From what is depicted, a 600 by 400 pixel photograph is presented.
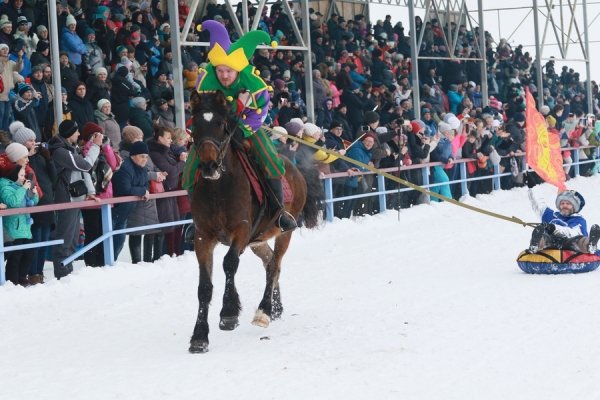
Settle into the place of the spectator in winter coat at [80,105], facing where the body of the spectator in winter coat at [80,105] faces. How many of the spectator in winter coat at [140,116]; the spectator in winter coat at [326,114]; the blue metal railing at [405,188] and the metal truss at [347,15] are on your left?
4

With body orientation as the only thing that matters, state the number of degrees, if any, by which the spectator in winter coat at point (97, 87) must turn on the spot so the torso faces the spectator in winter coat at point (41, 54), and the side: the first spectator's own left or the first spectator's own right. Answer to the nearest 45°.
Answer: approximately 180°

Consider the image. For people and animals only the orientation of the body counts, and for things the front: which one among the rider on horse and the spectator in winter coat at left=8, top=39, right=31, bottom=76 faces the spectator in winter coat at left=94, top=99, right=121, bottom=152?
the spectator in winter coat at left=8, top=39, right=31, bottom=76

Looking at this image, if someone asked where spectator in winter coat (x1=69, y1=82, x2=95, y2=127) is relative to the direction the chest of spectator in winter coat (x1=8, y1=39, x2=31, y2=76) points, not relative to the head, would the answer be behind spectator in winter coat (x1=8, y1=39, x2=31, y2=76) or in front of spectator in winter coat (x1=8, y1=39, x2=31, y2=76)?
in front

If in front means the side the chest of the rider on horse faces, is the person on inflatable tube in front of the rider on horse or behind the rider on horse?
behind

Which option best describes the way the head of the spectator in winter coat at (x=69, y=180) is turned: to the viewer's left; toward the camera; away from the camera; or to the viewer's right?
to the viewer's right

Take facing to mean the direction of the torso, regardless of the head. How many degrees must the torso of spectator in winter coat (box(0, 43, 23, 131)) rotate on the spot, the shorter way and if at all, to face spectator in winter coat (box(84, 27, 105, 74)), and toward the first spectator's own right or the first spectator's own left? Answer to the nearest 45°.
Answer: approximately 90° to the first spectator's own left

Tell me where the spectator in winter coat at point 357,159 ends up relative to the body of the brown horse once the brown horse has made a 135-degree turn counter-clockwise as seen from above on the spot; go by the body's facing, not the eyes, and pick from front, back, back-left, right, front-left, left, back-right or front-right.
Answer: left

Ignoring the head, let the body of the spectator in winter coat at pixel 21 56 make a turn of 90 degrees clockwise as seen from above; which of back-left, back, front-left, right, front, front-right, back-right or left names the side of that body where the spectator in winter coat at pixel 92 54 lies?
back

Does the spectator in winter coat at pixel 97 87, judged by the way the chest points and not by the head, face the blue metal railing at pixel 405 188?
no

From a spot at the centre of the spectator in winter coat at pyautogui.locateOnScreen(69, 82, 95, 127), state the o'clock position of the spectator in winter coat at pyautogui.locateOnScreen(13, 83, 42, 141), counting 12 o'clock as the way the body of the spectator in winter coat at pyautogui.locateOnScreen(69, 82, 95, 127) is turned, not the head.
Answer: the spectator in winter coat at pyautogui.locateOnScreen(13, 83, 42, 141) is roughly at 4 o'clock from the spectator in winter coat at pyautogui.locateOnScreen(69, 82, 95, 127).

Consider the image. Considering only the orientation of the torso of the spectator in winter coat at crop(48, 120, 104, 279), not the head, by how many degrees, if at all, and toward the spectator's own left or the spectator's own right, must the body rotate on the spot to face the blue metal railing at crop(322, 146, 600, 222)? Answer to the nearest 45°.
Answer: approximately 45° to the spectator's own left

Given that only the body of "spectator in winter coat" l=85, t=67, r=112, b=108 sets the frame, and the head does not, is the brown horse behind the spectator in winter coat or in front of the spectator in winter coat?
in front

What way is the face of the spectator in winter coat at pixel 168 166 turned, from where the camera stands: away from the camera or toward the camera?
toward the camera

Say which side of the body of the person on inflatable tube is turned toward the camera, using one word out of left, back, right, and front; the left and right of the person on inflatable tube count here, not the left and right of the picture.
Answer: front

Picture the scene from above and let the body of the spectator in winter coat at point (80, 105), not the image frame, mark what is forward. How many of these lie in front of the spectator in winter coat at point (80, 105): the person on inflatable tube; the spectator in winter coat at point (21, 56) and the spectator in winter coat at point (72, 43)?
1

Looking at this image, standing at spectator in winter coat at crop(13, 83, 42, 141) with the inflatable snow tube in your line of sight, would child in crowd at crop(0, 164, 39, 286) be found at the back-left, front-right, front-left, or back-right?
front-right

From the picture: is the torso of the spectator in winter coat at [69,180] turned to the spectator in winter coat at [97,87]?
no

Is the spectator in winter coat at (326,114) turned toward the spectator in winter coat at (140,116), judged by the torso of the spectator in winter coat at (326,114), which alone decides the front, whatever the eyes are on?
no
